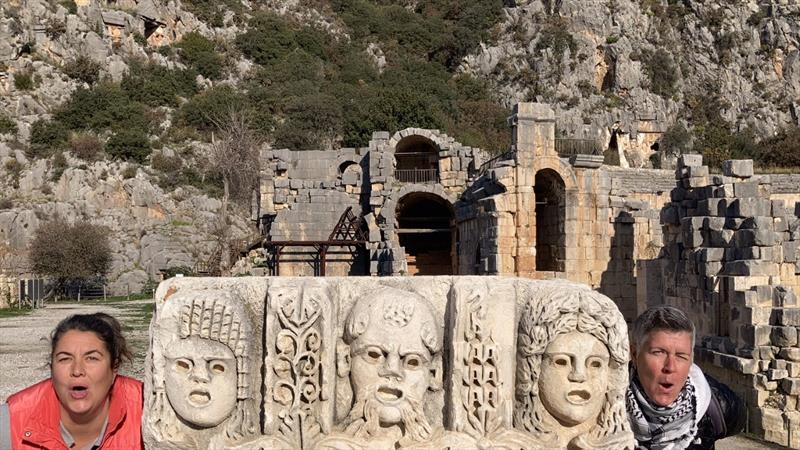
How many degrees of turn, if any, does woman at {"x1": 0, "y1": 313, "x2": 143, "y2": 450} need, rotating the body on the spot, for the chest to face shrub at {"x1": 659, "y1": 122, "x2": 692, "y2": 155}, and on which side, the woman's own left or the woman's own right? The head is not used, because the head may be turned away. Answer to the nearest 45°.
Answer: approximately 135° to the woman's own left

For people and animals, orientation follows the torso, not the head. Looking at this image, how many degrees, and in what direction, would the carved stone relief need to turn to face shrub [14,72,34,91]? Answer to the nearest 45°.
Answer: approximately 135° to its right

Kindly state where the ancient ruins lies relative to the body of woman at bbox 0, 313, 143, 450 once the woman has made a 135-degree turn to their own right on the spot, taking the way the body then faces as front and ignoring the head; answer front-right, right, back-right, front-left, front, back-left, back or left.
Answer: right

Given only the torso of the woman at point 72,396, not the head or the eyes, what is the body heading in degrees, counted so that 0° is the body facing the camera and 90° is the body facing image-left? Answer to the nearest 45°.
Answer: approximately 0°

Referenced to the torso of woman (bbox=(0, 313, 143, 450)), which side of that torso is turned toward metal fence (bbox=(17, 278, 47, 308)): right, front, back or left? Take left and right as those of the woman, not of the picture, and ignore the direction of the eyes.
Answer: back

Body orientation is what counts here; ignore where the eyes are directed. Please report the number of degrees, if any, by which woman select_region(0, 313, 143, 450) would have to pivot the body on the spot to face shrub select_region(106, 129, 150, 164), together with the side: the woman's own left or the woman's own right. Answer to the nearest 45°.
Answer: approximately 180°

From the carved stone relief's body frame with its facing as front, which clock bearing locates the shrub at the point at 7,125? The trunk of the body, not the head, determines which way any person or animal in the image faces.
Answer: The shrub is roughly at 5 o'clock from the carved stone relief.

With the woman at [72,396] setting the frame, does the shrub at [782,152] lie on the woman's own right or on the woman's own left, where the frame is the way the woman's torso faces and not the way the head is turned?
on the woman's own left

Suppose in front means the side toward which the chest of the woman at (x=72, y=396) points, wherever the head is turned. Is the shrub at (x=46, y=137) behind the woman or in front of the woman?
behind

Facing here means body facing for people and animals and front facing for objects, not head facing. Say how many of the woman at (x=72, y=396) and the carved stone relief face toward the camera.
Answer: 2
